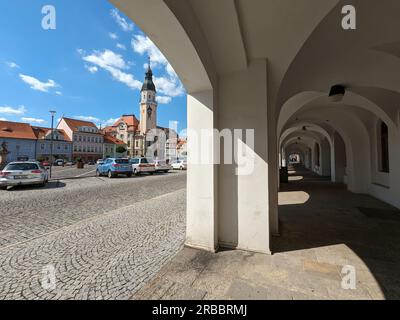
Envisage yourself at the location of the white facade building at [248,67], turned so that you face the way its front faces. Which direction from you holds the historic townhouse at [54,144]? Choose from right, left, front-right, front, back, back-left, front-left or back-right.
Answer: front-right

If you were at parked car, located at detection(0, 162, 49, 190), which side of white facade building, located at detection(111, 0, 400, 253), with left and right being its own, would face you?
front

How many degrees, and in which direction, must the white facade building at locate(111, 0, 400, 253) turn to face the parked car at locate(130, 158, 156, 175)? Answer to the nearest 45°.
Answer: approximately 45° to its right

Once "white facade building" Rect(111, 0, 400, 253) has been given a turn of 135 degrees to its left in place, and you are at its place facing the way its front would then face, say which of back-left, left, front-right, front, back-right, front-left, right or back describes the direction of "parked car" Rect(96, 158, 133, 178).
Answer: back

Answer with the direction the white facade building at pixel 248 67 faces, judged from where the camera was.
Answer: facing to the left of the viewer

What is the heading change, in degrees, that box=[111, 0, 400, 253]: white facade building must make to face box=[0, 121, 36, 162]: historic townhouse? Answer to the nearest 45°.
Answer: approximately 45° to its right
